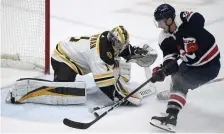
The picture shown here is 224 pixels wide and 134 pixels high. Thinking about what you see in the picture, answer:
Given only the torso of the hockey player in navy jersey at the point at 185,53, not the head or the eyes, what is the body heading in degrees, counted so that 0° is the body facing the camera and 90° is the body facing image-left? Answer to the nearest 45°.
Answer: approximately 45°

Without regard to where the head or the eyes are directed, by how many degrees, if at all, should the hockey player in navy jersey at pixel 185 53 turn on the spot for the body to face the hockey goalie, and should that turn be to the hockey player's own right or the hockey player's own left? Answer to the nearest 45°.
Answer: approximately 45° to the hockey player's own right

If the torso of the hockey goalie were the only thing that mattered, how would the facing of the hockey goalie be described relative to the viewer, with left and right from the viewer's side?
facing to the right of the viewer

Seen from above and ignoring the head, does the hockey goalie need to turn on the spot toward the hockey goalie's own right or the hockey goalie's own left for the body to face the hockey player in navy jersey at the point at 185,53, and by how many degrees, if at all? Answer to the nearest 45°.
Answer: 0° — they already face them

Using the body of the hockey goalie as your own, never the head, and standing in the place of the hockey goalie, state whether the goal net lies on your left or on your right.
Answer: on your left

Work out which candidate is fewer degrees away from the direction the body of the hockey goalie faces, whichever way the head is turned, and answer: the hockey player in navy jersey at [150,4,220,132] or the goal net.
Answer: the hockey player in navy jersey
